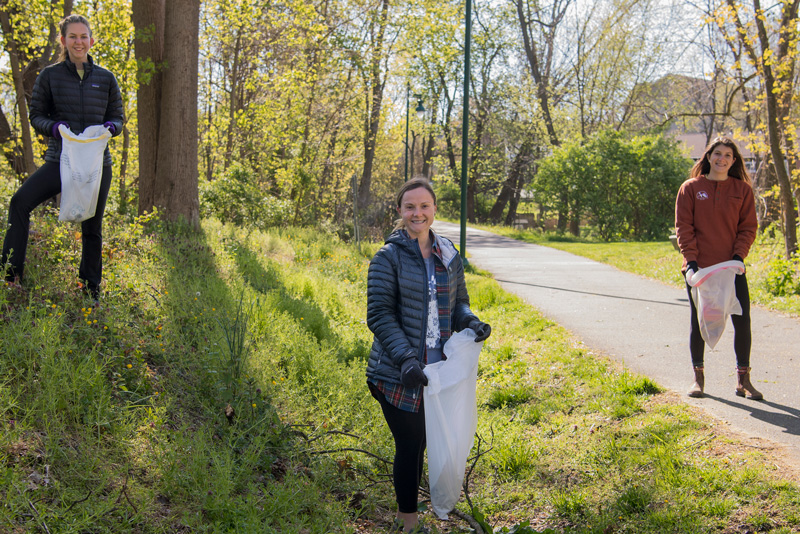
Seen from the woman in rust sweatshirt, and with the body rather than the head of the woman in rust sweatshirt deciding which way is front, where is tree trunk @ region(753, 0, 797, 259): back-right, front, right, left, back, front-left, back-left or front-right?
back

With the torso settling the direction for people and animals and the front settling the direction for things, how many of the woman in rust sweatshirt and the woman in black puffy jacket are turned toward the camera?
2

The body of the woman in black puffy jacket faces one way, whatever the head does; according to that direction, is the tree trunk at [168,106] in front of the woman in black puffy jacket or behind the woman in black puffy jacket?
behind

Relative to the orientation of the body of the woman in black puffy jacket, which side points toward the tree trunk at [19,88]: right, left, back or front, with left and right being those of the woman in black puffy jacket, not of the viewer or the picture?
back

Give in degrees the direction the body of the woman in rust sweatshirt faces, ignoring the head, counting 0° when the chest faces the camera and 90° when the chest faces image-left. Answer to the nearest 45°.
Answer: approximately 0°

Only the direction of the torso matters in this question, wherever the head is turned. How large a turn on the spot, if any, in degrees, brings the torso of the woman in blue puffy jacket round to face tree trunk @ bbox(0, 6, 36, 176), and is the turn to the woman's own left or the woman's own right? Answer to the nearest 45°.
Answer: approximately 180°

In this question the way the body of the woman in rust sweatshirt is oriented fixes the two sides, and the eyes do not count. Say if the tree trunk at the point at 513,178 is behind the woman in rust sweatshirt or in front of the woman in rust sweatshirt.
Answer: behind

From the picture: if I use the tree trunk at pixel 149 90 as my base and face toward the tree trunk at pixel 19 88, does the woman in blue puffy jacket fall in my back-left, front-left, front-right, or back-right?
back-left

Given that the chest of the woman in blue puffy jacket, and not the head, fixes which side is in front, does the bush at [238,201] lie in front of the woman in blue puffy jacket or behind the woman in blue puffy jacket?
behind

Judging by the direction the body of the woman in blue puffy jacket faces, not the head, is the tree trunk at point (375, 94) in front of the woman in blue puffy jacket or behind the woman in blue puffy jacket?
behind

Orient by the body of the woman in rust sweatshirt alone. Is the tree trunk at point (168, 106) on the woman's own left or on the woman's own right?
on the woman's own right

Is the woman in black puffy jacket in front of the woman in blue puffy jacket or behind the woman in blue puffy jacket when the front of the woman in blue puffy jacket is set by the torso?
behind
